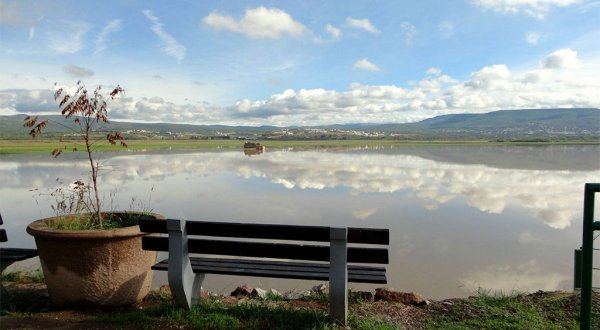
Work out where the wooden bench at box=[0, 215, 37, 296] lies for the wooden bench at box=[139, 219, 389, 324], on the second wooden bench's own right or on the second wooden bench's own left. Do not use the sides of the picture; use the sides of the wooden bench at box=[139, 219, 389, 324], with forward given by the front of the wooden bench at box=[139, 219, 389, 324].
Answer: on the second wooden bench's own left

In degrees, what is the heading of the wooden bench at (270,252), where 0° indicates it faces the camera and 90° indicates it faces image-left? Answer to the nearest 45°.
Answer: approximately 180°

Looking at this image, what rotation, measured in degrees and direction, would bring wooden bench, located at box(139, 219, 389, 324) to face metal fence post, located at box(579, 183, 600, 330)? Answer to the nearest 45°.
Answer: approximately 90° to its right

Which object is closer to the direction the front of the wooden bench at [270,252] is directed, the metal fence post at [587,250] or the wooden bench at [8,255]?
the wooden bench

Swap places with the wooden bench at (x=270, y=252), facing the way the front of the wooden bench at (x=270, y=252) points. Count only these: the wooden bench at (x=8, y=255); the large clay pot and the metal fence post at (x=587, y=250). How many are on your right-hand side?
1

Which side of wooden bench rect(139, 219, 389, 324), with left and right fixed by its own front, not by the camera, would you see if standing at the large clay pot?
left
